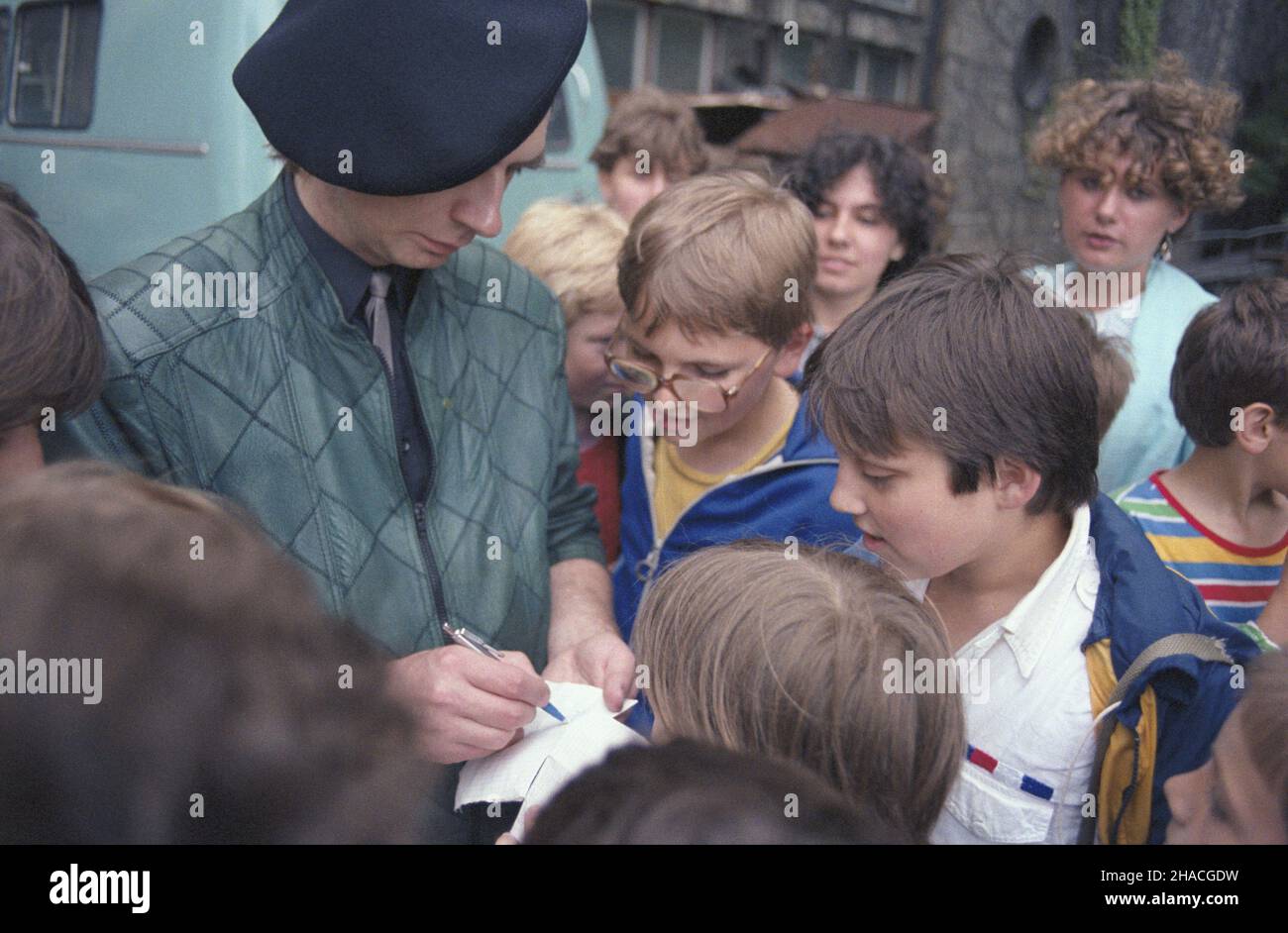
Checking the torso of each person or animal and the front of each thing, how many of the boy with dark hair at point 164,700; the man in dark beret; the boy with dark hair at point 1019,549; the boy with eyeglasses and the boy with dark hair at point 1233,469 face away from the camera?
1

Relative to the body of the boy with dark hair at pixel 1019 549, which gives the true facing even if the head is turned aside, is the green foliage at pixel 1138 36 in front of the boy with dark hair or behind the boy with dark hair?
behind

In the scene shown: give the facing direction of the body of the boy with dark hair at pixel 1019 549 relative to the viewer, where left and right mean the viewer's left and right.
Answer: facing the viewer and to the left of the viewer

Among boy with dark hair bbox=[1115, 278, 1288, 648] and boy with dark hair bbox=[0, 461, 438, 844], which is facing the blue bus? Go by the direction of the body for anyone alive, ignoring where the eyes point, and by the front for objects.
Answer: boy with dark hair bbox=[0, 461, 438, 844]

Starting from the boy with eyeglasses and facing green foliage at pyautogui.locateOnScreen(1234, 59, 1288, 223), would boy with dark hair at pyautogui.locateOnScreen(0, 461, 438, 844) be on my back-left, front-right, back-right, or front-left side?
back-right

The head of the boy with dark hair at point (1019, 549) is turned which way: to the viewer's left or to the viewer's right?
to the viewer's left

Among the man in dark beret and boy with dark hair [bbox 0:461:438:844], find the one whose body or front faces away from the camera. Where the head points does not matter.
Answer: the boy with dark hair

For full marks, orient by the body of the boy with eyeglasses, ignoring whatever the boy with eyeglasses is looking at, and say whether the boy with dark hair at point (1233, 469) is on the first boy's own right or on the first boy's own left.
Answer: on the first boy's own left

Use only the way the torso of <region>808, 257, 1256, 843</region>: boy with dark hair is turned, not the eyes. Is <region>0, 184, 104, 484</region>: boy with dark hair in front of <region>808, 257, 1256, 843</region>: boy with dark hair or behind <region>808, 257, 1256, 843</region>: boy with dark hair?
in front

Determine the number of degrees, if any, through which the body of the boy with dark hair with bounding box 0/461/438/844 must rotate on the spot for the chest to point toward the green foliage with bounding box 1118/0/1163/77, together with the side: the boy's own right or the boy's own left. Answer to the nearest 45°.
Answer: approximately 45° to the boy's own right

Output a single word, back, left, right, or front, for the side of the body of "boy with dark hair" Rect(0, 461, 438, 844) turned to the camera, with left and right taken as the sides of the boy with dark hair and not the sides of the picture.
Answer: back

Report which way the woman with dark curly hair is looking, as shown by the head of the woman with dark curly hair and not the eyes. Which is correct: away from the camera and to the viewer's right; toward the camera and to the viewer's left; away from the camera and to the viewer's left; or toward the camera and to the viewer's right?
toward the camera and to the viewer's left

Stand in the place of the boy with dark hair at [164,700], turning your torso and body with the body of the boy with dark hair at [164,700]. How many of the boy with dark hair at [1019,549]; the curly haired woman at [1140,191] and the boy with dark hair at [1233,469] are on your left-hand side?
0

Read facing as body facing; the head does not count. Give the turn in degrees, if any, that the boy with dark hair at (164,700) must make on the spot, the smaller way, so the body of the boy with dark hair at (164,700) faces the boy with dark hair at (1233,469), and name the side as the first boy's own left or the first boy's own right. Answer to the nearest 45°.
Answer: approximately 45° to the first boy's own right

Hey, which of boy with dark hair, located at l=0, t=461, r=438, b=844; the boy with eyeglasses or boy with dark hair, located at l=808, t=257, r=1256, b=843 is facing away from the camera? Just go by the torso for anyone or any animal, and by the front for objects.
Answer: boy with dark hair, located at l=0, t=461, r=438, b=844
